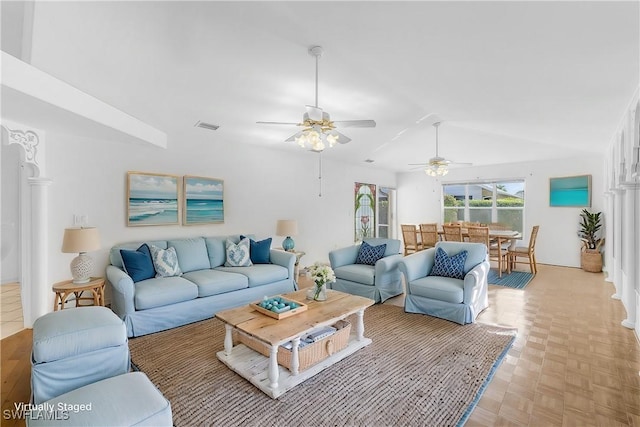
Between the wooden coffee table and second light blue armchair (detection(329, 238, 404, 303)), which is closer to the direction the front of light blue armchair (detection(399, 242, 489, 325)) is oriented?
the wooden coffee table

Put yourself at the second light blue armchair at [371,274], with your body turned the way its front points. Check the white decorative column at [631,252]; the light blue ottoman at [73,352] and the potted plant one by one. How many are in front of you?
1

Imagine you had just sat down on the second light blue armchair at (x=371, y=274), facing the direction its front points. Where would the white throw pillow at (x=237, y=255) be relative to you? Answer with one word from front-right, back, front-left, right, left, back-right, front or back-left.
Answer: front-right

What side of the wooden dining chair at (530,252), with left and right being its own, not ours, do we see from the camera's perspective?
left

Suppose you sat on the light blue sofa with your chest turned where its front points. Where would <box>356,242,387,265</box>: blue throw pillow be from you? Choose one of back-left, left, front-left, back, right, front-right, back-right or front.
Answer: front-left

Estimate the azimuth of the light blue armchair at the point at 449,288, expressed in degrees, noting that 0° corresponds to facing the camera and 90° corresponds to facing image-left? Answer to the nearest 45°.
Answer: approximately 45°

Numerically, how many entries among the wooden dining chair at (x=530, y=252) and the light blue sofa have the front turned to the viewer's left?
1
